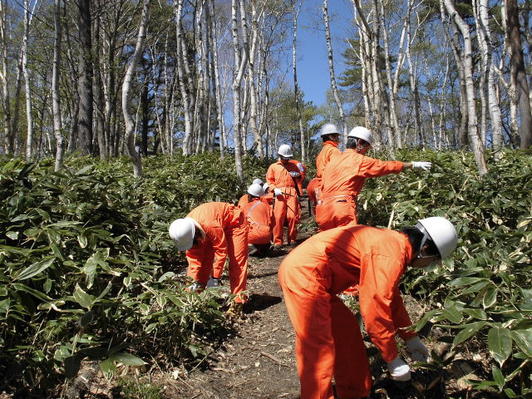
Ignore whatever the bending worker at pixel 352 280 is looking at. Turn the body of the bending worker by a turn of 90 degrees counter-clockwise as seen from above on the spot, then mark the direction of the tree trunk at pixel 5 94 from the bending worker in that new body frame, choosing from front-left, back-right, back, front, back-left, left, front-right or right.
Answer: front-left

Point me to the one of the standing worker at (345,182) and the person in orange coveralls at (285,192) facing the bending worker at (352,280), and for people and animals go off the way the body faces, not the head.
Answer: the person in orange coveralls

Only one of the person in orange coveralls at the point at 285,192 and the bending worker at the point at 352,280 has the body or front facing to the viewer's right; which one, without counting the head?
the bending worker

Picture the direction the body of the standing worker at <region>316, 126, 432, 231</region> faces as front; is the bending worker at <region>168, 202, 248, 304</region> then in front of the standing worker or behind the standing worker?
behind

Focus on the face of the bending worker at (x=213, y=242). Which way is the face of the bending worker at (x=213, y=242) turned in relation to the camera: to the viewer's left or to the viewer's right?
to the viewer's left

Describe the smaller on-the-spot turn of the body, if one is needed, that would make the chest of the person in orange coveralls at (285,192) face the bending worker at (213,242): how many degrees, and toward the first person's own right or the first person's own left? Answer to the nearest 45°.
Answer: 0° — they already face them

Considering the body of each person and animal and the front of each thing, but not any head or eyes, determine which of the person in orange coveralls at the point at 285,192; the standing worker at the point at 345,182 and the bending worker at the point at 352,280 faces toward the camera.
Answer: the person in orange coveralls

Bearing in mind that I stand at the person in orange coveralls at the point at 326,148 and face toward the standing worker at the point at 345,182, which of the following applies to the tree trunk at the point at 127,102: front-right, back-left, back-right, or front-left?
back-right

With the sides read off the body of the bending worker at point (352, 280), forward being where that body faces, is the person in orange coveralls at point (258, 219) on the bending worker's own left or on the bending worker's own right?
on the bending worker's own left

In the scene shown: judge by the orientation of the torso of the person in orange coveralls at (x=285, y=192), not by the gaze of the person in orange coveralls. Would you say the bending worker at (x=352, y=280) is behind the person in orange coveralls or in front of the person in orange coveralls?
in front

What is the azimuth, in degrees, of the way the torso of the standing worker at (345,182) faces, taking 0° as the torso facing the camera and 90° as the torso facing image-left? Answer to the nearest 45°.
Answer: approximately 225°

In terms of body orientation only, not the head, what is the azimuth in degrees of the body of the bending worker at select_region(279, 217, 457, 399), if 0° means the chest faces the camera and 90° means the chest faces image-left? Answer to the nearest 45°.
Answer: approximately 270°
